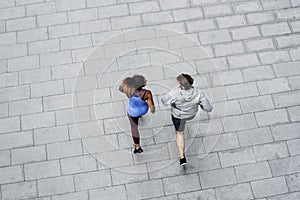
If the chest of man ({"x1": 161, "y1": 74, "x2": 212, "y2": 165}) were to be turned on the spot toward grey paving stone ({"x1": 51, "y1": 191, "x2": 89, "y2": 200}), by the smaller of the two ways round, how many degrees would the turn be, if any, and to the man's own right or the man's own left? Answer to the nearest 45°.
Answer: approximately 90° to the man's own left

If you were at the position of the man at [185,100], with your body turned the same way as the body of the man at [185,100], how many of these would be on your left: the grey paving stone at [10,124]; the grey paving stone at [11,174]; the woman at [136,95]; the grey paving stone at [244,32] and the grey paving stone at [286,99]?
3

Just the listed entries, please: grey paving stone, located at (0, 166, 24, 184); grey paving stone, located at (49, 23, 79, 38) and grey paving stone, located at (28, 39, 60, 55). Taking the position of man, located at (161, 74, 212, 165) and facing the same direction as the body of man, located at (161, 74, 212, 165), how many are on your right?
0

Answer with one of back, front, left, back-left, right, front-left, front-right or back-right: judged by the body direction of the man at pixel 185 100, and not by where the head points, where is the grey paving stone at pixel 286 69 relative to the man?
front-right

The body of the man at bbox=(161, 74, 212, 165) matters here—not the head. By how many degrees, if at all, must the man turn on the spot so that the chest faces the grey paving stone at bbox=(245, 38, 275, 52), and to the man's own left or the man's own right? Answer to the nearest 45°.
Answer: approximately 45° to the man's own right

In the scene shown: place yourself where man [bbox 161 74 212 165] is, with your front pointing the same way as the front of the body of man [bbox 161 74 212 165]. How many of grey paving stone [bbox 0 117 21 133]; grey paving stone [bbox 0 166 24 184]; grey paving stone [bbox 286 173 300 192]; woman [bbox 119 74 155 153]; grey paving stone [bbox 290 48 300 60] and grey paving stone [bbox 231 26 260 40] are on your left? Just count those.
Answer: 3

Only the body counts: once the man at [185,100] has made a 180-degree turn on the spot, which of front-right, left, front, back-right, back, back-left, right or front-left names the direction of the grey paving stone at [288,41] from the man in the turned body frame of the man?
back-left

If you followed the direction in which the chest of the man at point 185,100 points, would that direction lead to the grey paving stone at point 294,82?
no

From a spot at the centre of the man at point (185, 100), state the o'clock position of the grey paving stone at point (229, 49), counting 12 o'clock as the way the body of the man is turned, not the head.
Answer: The grey paving stone is roughly at 1 o'clock from the man.

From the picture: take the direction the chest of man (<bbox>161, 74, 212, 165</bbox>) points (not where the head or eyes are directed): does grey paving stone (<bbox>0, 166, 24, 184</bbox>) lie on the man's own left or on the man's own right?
on the man's own left

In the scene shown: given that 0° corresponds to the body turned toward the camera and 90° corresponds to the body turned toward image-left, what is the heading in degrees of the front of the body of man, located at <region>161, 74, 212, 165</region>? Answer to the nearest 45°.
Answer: approximately 180°

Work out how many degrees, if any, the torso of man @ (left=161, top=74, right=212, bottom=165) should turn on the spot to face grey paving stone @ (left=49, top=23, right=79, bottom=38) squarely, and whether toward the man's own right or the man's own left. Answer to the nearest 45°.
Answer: approximately 45° to the man's own left
